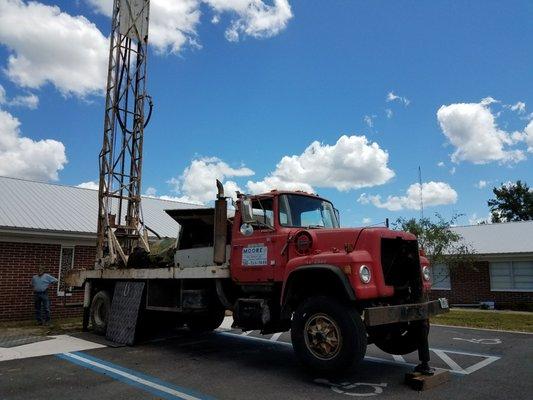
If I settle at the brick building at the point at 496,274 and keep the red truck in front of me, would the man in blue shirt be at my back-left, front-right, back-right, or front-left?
front-right

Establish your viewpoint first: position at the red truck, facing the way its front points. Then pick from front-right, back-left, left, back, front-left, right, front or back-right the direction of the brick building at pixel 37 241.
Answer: back

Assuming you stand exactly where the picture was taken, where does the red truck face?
facing the viewer and to the right of the viewer

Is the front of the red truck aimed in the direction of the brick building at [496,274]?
no

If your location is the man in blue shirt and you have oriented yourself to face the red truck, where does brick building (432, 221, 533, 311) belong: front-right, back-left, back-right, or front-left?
front-left

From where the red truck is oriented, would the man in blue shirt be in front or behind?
behind

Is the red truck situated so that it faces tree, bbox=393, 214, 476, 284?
no
